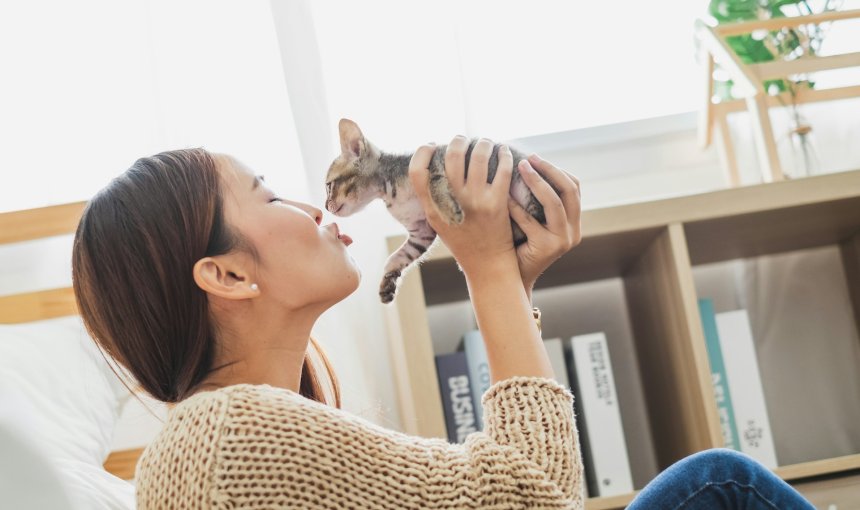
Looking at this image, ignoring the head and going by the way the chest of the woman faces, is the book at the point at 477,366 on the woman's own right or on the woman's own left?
on the woman's own left

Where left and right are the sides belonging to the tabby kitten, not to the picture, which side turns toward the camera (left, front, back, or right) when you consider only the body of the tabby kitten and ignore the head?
left

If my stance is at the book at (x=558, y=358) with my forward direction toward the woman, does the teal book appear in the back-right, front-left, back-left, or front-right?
back-left

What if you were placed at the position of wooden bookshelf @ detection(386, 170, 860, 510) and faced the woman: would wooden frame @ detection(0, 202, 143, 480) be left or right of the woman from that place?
right

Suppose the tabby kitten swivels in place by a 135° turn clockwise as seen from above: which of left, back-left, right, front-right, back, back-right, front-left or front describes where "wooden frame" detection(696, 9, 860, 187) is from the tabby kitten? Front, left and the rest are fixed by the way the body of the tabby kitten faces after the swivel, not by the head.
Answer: front

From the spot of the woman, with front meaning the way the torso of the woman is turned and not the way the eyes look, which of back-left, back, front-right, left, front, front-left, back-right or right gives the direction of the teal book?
front-left

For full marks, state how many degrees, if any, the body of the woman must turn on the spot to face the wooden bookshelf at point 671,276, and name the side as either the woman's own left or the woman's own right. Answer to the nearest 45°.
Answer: approximately 45° to the woman's own left

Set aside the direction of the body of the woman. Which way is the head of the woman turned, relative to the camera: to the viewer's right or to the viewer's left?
to the viewer's right

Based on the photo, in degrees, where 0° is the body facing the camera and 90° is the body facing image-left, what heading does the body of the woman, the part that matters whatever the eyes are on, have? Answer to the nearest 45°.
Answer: approximately 270°
